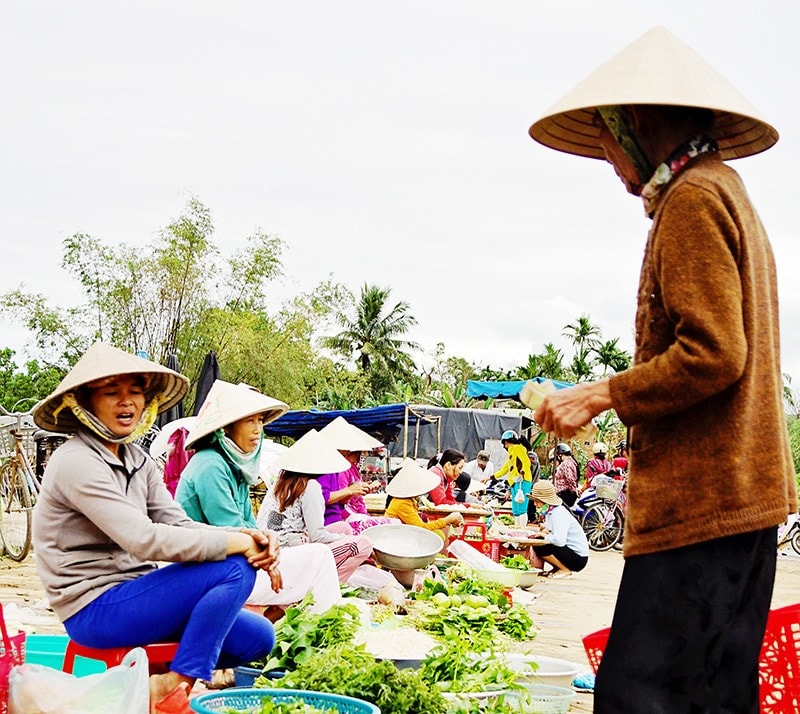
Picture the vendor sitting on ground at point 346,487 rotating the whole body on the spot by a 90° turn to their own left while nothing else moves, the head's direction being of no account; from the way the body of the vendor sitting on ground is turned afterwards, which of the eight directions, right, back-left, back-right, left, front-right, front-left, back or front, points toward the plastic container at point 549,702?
back

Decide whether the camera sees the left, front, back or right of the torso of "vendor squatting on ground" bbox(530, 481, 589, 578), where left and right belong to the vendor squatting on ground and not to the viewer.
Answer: left

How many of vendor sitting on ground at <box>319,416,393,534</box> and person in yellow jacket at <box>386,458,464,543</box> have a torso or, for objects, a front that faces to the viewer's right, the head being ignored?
2

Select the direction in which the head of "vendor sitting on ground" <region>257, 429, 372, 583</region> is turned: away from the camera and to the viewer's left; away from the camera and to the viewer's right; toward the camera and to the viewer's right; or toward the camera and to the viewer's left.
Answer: away from the camera and to the viewer's right

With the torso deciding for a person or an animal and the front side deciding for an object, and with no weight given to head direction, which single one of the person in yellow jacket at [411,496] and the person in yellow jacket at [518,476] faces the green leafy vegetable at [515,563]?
the person in yellow jacket at [411,496]

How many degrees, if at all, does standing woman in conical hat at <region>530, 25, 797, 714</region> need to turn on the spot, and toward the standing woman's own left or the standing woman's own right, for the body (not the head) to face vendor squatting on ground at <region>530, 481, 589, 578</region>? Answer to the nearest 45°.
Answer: approximately 90° to the standing woman's own right

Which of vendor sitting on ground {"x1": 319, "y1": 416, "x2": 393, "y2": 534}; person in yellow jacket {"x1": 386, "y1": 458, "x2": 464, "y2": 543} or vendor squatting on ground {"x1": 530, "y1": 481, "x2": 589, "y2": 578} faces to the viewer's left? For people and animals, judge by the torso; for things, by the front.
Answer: vendor squatting on ground {"x1": 530, "y1": 481, "x2": 589, "y2": 578}

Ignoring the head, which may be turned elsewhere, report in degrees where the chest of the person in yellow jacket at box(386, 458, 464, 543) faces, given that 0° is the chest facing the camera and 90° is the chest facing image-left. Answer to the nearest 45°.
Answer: approximately 270°

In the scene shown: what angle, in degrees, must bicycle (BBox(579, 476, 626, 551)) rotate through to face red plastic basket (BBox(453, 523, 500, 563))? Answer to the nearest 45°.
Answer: approximately 45° to its left

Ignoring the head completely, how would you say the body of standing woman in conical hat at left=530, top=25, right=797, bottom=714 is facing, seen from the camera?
to the viewer's left
